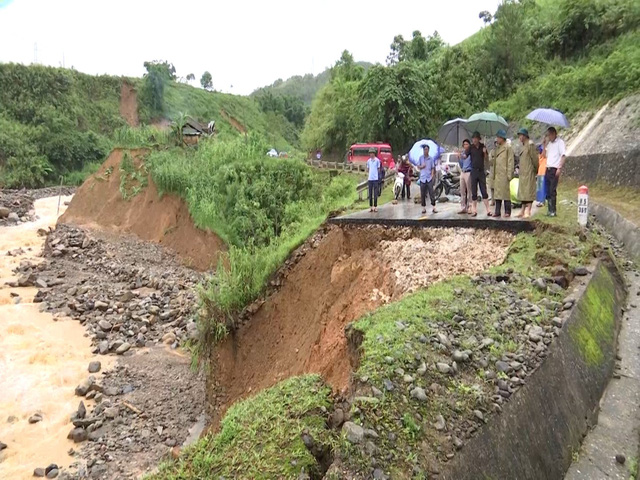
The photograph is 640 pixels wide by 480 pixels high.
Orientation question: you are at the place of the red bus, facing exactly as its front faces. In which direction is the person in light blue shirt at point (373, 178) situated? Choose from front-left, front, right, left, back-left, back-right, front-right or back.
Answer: front

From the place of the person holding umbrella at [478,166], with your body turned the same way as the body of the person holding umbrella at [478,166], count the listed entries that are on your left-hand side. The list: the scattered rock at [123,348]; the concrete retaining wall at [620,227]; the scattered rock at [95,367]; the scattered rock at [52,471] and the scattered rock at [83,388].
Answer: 1

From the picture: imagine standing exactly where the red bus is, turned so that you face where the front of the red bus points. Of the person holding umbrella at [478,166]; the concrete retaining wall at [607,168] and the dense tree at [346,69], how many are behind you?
1

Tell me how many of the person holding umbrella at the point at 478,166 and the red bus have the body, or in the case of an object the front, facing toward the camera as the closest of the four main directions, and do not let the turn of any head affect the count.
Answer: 2

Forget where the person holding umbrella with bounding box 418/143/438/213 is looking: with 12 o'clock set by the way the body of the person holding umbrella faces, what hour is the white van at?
The white van is roughly at 6 o'clock from the person holding umbrella.

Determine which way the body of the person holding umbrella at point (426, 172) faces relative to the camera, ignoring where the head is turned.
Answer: toward the camera

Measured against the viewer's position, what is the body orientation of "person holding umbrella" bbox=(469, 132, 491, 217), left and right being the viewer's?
facing the viewer

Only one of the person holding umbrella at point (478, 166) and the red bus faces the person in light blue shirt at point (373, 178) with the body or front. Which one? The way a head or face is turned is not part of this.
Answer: the red bus

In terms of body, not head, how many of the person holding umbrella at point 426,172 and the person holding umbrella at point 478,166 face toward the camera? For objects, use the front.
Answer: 2

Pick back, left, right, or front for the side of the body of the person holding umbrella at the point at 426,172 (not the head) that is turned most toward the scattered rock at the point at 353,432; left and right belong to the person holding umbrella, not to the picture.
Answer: front

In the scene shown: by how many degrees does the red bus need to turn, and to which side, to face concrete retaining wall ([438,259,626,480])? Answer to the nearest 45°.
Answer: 0° — it already faces it

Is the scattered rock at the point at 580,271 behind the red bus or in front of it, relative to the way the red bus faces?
in front

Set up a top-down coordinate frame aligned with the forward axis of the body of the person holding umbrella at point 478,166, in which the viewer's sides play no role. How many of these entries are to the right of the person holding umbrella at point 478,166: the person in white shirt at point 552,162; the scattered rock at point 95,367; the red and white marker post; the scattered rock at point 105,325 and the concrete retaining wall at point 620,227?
2

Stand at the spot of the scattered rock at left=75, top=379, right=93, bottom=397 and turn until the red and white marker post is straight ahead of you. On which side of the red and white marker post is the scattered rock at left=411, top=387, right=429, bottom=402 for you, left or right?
right
